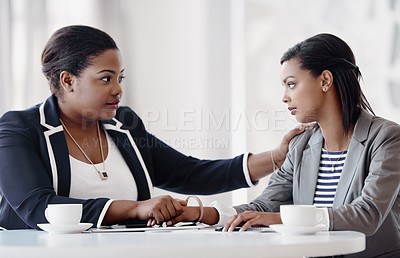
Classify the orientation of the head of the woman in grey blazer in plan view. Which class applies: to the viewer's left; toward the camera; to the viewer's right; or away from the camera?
to the viewer's left

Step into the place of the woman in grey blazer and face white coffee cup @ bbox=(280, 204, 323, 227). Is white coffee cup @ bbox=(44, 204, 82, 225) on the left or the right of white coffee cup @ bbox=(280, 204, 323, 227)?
right

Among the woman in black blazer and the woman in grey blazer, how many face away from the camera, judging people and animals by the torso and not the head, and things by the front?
0

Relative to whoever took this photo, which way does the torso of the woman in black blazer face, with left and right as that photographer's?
facing the viewer and to the right of the viewer

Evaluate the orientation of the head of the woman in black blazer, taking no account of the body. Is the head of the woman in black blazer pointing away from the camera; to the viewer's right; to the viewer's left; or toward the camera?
to the viewer's right

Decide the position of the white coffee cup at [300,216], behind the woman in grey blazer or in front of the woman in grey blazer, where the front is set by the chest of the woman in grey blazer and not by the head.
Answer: in front

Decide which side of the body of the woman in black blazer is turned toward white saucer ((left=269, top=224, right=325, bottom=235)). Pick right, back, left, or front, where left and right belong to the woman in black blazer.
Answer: front

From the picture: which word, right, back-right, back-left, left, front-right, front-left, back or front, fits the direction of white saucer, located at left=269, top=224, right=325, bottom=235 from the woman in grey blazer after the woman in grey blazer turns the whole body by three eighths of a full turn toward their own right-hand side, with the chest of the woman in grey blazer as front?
back

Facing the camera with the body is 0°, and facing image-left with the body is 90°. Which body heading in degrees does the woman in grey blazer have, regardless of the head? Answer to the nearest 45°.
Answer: approximately 45°
